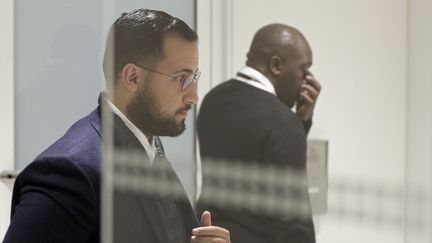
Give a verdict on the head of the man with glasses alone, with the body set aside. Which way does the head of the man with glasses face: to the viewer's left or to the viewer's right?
to the viewer's right

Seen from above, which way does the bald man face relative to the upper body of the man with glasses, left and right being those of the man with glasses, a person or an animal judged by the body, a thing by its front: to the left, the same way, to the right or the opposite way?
to the left

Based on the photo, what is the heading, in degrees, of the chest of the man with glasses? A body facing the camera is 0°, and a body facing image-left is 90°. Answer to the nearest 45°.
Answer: approximately 315°
